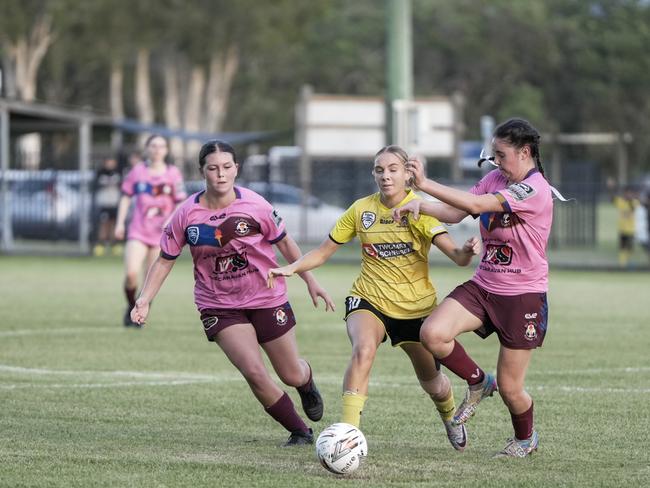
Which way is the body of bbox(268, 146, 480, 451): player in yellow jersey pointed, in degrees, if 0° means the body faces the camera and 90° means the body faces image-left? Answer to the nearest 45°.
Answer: approximately 0°

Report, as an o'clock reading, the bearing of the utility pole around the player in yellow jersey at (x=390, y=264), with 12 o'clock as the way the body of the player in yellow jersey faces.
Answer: The utility pole is roughly at 6 o'clock from the player in yellow jersey.

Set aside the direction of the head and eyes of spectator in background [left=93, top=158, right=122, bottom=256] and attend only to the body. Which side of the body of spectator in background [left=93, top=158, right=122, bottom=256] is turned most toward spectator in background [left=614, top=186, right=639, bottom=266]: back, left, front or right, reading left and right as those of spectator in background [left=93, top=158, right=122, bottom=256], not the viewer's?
left

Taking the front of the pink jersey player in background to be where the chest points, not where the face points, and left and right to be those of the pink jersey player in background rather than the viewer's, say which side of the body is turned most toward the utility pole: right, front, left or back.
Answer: back

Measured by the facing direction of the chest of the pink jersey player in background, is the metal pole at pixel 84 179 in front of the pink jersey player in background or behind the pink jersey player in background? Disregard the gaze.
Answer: behind

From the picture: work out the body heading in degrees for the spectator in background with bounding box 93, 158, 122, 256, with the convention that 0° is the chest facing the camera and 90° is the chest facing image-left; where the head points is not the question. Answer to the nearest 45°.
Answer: approximately 0°

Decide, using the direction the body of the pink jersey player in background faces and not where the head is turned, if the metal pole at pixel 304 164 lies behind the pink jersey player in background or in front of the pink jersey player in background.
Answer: behind

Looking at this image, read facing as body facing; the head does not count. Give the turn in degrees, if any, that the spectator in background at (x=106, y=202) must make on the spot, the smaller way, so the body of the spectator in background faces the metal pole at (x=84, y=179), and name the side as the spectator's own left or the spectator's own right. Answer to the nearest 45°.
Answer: approximately 135° to the spectator's own right

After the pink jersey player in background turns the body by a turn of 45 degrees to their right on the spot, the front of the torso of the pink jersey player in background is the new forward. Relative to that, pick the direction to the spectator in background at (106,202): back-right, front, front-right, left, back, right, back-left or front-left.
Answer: back-right
